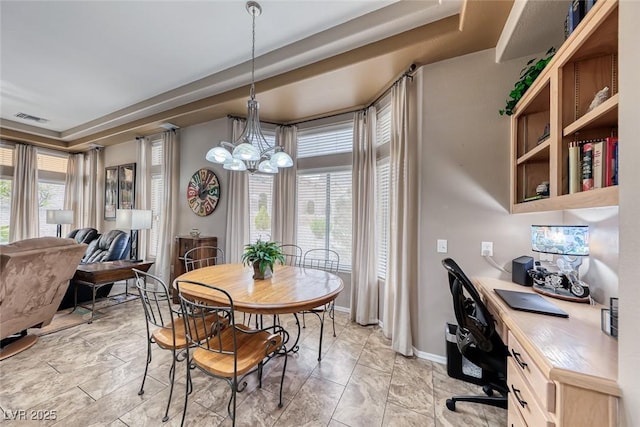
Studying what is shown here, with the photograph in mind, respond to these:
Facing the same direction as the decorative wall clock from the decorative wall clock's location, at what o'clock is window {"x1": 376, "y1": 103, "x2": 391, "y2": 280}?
The window is roughly at 9 o'clock from the decorative wall clock.

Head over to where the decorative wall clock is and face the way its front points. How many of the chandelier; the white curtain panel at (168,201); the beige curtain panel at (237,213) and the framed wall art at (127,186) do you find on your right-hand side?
2

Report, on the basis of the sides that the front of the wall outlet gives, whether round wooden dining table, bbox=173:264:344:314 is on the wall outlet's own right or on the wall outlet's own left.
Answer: on the wall outlet's own right

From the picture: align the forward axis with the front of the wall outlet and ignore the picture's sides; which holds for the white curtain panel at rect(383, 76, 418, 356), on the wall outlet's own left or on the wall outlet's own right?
on the wall outlet's own right

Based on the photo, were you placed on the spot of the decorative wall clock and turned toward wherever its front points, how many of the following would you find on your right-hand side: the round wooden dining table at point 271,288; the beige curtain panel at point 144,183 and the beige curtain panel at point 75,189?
2

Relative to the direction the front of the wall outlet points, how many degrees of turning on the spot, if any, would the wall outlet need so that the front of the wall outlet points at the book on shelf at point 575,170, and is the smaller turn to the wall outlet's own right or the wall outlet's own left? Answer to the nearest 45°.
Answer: approximately 45° to the wall outlet's own left

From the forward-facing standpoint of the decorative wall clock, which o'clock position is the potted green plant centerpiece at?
The potted green plant centerpiece is roughly at 10 o'clock from the decorative wall clock.

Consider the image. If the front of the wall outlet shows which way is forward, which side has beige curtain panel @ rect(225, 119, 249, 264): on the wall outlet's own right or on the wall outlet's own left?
on the wall outlet's own right

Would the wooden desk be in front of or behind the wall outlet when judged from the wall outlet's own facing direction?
in front

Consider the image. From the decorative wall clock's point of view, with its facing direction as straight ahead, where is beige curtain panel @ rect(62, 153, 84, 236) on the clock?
The beige curtain panel is roughly at 3 o'clock from the decorative wall clock.

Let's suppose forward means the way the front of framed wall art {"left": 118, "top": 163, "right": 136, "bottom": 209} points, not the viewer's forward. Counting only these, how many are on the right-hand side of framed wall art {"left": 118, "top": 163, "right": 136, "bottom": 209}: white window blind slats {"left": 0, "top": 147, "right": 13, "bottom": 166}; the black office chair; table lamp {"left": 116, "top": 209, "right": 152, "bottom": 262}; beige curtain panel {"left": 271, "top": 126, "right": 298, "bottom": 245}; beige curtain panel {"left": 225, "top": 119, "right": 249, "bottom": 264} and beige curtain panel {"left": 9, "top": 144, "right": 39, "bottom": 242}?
2

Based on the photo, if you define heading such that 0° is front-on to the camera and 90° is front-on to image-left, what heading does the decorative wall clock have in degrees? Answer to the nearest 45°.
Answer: approximately 45°
